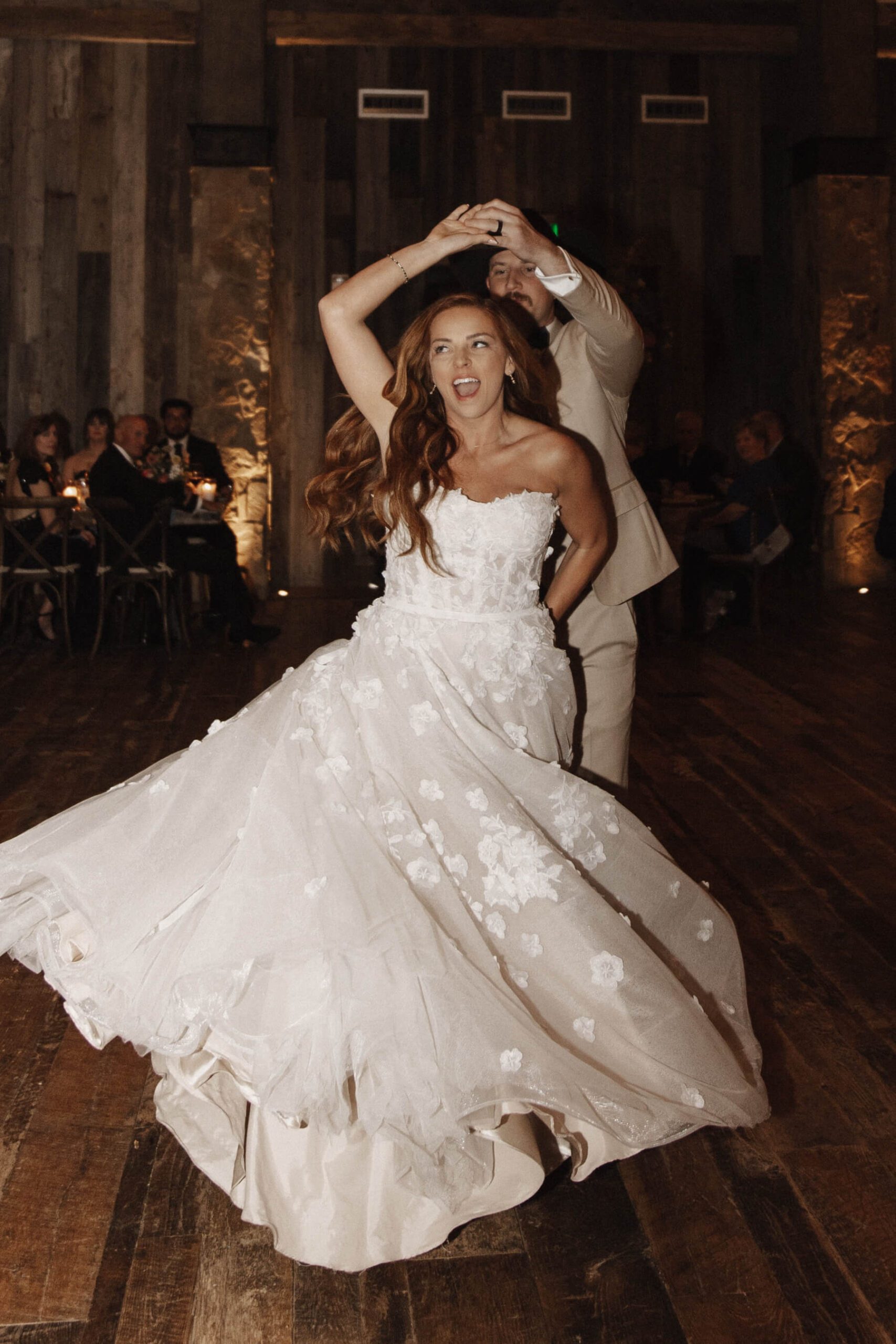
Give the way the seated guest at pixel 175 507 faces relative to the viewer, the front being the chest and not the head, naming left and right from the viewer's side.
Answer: facing to the right of the viewer

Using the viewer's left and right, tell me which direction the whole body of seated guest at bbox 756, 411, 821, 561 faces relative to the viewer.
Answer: facing to the left of the viewer

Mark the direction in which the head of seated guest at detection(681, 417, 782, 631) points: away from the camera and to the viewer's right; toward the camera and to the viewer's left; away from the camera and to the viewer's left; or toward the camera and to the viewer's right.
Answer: toward the camera and to the viewer's left

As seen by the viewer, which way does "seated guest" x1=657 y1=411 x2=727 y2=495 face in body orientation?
toward the camera

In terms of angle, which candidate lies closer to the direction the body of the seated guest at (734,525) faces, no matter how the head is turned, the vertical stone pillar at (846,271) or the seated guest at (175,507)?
the seated guest

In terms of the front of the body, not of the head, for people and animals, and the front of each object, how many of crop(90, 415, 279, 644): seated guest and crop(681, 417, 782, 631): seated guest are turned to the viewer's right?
1

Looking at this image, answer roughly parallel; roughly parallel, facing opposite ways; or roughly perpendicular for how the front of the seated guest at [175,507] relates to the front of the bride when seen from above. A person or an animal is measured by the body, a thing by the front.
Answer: roughly perpendicular

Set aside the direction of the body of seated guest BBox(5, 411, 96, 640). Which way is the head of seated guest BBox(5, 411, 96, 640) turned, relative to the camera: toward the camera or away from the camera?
toward the camera

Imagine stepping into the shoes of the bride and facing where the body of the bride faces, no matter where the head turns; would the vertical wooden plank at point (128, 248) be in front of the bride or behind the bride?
behind
